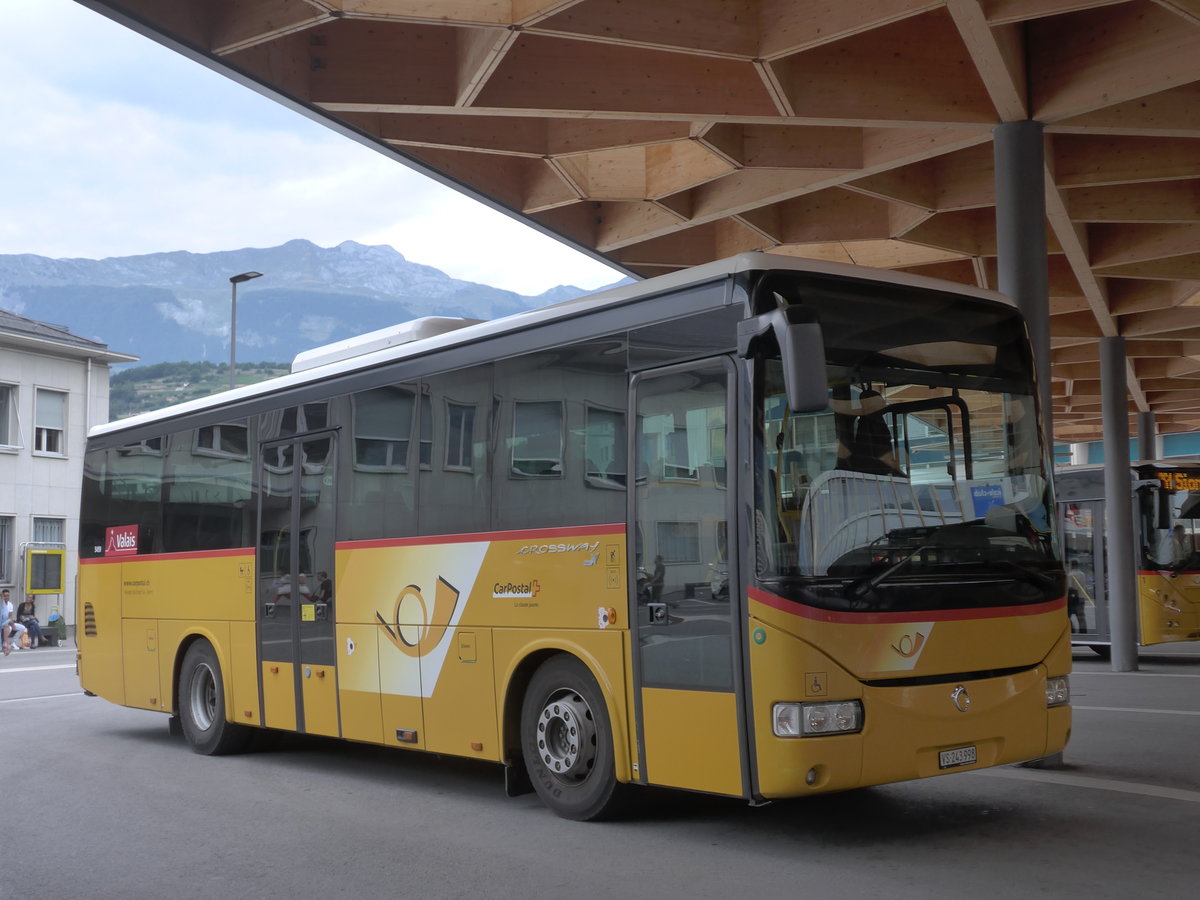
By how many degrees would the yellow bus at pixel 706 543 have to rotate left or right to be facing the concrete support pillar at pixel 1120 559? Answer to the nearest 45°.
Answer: approximately 90° to its left

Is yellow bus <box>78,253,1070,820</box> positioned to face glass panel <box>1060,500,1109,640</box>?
no

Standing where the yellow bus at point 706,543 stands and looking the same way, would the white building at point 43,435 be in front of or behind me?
behind

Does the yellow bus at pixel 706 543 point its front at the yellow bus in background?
no

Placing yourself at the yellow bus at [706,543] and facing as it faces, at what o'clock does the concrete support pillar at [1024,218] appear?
The concrete support pillar is roughly at 11 o'clock from the yellow bus.

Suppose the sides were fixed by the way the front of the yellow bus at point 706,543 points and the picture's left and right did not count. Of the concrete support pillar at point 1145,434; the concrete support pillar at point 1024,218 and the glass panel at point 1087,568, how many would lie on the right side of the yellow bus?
0

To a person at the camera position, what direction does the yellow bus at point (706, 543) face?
facing the viewer and to the right of the viewer

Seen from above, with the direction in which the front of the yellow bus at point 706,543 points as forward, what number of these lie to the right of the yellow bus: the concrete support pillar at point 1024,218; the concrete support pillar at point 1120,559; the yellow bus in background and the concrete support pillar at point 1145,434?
0
